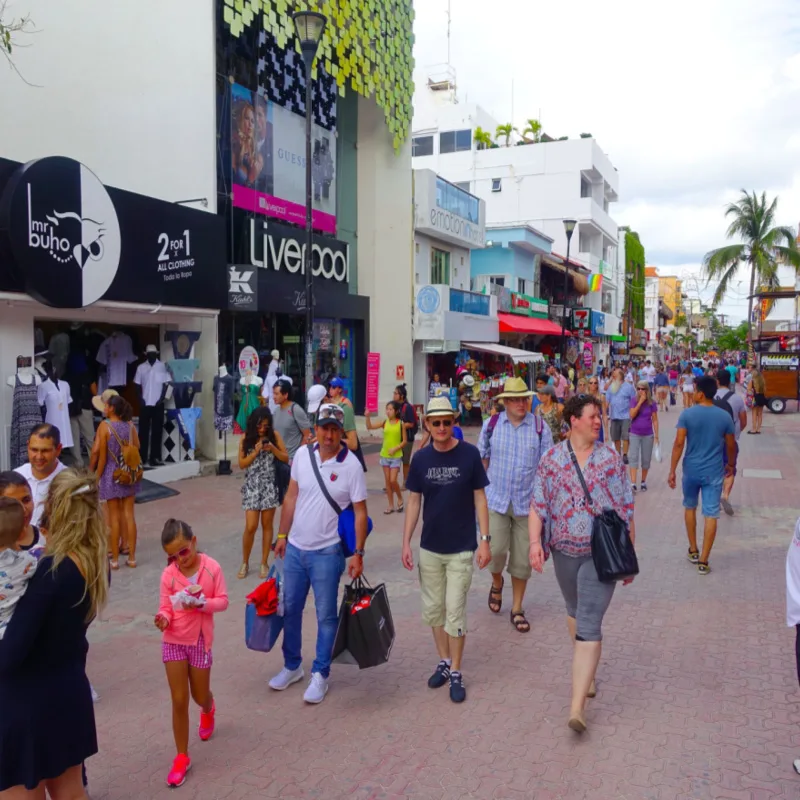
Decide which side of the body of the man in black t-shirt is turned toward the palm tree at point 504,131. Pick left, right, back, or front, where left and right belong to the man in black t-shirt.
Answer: back

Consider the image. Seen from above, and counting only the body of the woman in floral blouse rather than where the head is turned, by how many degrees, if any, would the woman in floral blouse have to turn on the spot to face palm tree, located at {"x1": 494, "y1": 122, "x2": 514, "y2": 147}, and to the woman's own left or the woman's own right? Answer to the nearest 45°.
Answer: approximately 180°

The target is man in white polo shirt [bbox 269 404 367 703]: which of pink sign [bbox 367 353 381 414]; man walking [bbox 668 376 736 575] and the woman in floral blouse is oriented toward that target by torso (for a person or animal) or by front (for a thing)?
the pink sign

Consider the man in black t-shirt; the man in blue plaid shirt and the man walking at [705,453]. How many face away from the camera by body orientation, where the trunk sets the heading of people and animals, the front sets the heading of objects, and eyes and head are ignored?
1

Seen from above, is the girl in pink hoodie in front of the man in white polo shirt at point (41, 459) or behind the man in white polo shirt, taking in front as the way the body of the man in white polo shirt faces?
in front

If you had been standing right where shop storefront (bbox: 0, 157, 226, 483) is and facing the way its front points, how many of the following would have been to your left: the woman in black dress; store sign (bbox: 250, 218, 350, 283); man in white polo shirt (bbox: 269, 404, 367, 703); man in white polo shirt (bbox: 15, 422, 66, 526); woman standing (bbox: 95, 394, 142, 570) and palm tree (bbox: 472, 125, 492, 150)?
2

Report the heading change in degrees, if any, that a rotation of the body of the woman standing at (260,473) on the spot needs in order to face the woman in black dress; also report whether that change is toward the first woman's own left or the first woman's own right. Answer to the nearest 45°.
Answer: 0° — they already face them

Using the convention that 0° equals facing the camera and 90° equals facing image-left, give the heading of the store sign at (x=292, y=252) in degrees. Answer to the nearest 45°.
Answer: approximately 315°

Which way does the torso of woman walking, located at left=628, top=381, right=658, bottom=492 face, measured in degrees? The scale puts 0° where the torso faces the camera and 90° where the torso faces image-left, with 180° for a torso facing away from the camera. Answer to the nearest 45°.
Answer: approximately 0°

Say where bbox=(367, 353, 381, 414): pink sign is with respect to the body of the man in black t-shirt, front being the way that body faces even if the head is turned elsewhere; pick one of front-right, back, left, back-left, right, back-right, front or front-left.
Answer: back

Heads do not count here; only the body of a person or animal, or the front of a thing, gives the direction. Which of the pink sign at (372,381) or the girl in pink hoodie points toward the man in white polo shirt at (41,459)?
the pink sign

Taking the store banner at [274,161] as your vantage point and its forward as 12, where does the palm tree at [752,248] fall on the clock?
The palm tree is roughly at 9 o'clock from the store banner.

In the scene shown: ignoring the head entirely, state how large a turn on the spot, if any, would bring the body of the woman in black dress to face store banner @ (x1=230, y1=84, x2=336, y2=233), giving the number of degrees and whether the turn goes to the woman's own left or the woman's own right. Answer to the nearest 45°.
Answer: approximately 45° to the woman's own right
